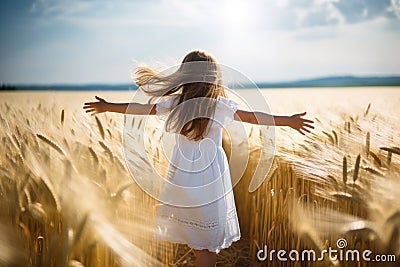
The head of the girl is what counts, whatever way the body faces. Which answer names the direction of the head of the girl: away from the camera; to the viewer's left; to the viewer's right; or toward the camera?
away from the camera

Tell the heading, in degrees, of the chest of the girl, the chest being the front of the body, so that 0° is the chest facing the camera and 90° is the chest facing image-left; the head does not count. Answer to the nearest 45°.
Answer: approximately 180°
